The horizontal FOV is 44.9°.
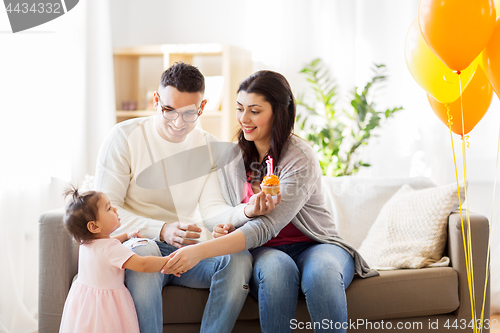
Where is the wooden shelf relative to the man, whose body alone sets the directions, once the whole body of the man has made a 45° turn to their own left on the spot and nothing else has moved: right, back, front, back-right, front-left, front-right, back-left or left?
back-left

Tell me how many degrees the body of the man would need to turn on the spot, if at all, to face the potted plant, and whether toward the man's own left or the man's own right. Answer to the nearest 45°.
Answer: approximately 135° to the man's own left

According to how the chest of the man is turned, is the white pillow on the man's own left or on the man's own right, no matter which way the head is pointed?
on the man's own left

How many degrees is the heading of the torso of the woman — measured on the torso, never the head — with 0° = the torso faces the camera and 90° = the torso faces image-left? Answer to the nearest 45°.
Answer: approximately 45°

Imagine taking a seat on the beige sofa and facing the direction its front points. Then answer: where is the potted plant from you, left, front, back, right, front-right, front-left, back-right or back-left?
back

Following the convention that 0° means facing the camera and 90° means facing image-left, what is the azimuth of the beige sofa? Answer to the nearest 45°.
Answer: approximately 0°

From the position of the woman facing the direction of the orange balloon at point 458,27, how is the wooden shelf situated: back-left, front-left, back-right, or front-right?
back-left

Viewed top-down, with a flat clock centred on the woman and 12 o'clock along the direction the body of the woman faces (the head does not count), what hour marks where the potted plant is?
The potted plant is roughly at 5 o'clock from the woman.

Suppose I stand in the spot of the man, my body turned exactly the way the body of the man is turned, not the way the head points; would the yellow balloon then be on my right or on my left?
on my left
